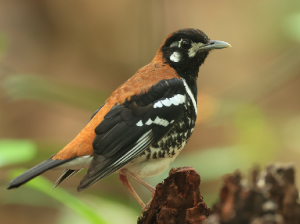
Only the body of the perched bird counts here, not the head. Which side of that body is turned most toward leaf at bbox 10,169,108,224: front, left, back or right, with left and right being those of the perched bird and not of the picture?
back

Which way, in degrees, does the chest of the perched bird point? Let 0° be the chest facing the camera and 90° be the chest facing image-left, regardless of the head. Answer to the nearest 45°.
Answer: approximately 270°
